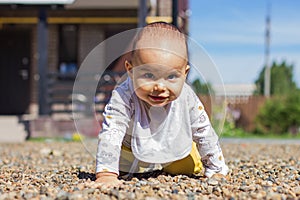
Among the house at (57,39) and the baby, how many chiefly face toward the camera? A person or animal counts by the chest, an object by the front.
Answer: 2

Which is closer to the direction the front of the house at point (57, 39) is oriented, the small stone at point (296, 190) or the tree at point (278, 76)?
the small stone

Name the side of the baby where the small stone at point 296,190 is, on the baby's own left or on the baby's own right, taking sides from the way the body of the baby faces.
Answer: on the baby's own left

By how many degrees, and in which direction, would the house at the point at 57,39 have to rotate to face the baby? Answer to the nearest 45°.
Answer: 0° — it already faces them

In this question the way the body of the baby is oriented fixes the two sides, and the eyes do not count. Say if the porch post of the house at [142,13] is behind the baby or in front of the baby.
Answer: behind

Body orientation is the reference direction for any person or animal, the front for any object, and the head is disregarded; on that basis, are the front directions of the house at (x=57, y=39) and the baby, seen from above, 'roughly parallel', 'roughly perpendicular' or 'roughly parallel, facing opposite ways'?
roughly parallel

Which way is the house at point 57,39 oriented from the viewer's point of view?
toward the camera

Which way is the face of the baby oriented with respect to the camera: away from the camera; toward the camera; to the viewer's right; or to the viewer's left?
toward the camera

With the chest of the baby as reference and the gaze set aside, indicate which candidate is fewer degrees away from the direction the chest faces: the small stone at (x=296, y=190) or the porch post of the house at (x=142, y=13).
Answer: the small stone

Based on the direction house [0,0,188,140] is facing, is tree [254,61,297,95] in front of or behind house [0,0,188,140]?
behind

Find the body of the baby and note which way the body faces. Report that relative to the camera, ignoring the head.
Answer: toward the camera

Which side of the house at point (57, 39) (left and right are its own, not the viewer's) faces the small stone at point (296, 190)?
front

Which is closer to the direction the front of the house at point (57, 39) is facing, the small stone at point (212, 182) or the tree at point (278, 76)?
the small stone
